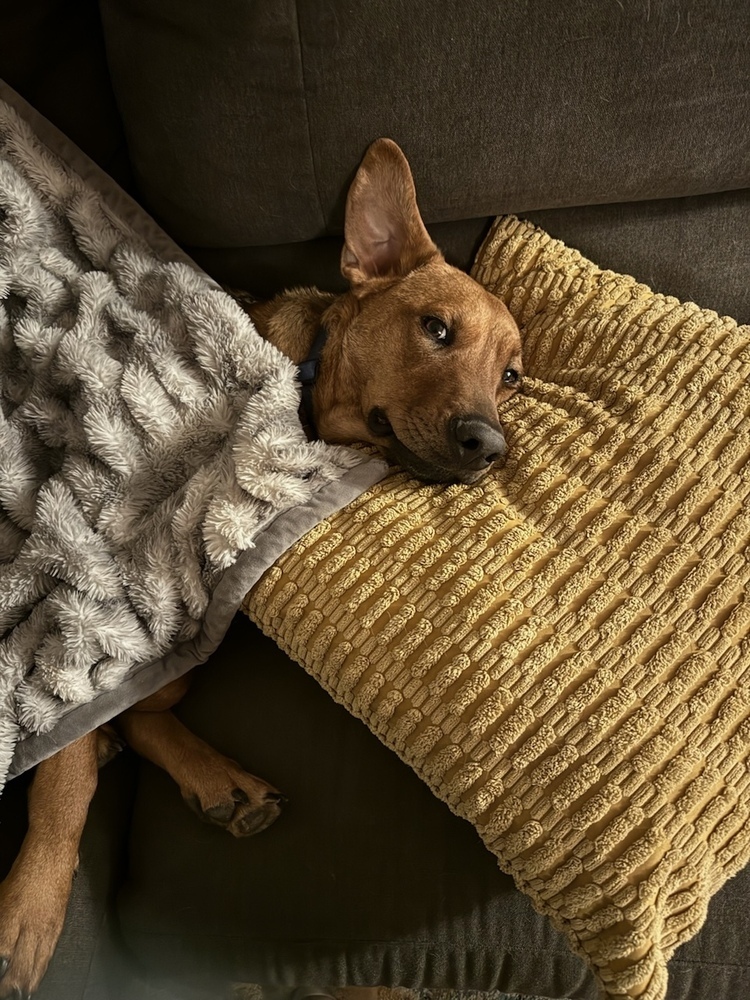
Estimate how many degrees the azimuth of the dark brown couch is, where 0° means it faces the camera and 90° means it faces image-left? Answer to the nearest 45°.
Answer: approximately 0°
